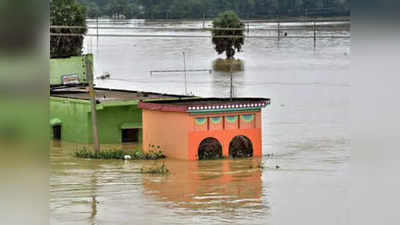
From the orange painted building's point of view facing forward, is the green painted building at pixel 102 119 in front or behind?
behind

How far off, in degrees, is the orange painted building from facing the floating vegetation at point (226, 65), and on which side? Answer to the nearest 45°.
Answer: approximately 135° to its left

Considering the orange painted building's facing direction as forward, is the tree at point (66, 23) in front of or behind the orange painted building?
behind

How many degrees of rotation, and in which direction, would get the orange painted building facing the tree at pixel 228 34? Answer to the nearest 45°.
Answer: approximately 135° to its left

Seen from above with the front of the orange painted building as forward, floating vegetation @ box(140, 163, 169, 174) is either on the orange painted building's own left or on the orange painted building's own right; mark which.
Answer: on the orange painted building's own right

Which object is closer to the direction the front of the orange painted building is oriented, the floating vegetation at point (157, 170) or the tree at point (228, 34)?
the floating vegetation

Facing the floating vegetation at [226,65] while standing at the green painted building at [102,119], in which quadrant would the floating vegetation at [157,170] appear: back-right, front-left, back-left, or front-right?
back-right
